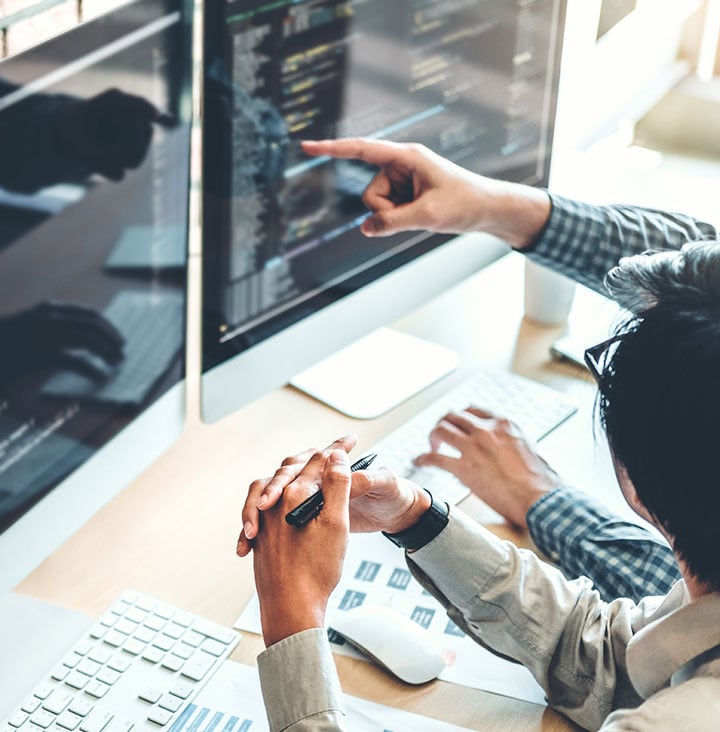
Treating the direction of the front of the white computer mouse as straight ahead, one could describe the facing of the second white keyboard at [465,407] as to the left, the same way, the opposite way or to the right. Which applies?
the opposite way

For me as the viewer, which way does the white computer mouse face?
facing away from the viewer and to the left of the viewer
